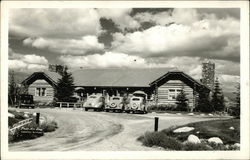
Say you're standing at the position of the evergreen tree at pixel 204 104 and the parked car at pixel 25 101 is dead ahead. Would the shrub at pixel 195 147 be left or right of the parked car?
left
